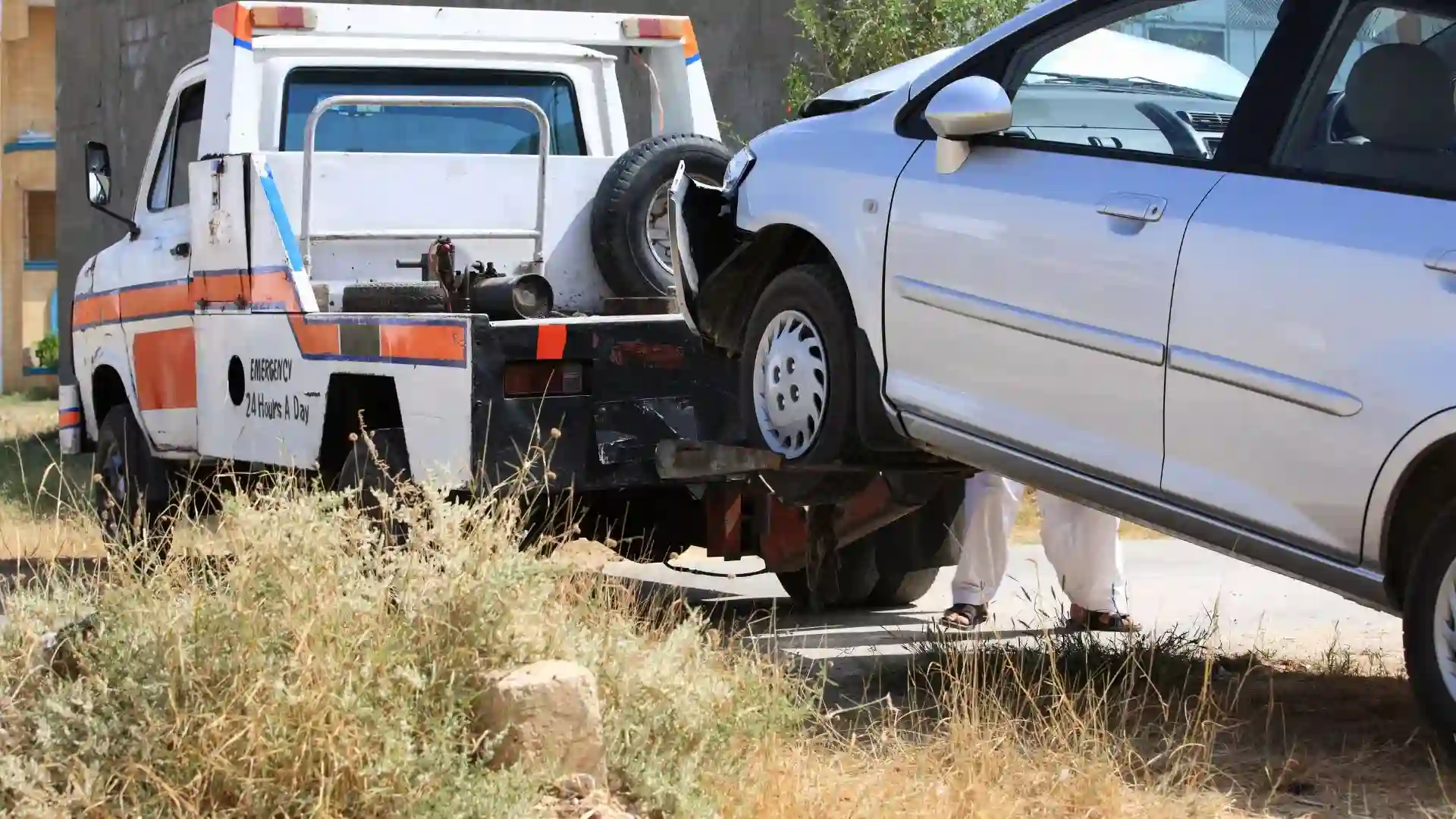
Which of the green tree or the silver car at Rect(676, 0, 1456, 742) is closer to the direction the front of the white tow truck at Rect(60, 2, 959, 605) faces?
the green tree

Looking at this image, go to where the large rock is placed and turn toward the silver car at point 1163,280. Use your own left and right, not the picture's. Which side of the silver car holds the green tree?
left

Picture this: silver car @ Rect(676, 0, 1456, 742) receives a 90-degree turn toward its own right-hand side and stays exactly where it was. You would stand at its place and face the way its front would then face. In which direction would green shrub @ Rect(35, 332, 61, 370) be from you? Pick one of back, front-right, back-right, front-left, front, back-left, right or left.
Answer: left

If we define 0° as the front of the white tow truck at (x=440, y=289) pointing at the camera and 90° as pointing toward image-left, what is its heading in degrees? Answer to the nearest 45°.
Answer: approximately 135°

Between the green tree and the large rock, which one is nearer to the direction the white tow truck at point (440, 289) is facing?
the green tree

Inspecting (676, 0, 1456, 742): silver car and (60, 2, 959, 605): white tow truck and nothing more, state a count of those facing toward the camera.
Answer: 0

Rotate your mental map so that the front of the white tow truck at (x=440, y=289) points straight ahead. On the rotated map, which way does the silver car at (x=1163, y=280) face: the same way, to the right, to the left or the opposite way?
the same way

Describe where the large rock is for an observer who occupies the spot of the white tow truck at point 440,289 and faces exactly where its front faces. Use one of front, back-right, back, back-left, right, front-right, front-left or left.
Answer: back-left

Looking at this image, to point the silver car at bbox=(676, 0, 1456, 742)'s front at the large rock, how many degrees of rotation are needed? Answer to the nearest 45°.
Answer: approximately 90° to its left

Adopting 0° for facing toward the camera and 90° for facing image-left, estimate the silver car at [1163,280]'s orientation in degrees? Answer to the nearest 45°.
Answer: approximately 135°
